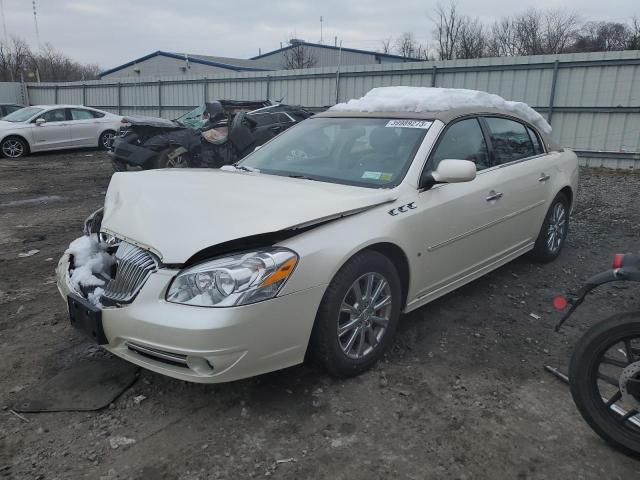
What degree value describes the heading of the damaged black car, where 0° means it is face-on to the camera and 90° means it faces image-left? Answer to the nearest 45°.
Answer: approximately 45°

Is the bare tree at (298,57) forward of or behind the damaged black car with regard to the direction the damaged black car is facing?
behind

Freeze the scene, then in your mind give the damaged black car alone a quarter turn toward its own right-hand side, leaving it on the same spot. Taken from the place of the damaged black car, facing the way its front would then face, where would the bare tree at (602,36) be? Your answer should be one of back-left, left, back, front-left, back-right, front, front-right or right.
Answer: right

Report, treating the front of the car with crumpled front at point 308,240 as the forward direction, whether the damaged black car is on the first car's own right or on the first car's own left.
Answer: on the first car's own right

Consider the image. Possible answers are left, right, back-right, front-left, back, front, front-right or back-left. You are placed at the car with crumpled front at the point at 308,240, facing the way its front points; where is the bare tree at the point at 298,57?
back-right

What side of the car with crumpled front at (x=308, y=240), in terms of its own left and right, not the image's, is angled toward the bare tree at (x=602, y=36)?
back

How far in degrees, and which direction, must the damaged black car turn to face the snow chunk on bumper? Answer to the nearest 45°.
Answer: approximately 45° to its left

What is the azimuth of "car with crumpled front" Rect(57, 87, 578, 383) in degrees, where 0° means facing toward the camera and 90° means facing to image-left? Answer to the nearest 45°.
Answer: approximately 45°
